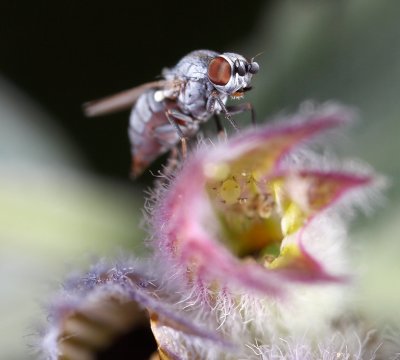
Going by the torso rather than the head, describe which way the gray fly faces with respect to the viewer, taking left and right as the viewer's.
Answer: facing to the right of the viewer
